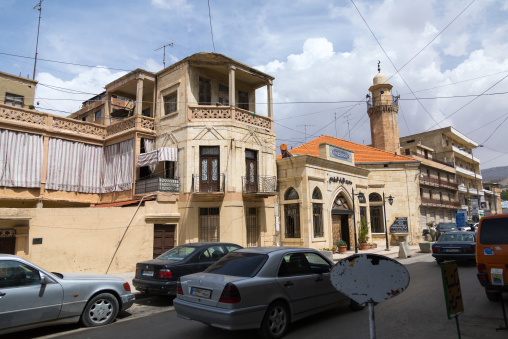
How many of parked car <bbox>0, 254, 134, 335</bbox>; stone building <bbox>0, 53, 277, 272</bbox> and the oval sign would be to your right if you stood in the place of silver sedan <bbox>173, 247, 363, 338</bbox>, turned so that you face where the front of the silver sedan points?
1

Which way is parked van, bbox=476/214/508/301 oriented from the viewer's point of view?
away from the camera

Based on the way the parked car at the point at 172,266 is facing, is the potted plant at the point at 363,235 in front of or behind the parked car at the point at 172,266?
in front

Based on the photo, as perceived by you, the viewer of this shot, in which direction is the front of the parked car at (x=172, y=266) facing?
facing away from the viewer and to the right of the viewer

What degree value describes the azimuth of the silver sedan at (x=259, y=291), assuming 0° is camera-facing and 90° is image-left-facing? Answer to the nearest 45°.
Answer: approximately 225°

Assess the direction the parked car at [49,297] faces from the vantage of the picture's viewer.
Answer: facing to the right of the viewer

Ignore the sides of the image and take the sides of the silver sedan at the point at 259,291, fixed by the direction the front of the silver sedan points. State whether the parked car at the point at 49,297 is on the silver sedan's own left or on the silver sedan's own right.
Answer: on the silver sedan's own left
